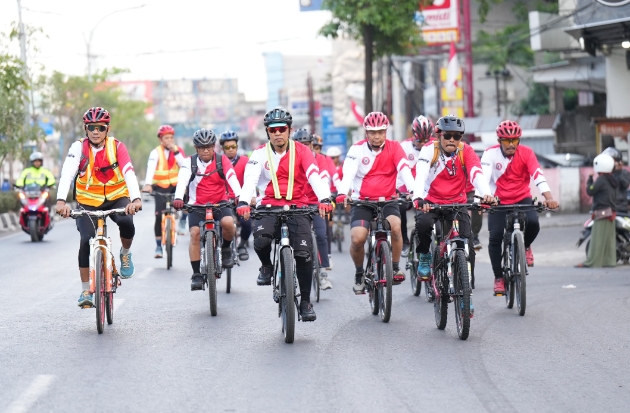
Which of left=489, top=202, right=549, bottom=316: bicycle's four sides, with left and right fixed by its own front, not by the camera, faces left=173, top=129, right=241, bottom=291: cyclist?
right

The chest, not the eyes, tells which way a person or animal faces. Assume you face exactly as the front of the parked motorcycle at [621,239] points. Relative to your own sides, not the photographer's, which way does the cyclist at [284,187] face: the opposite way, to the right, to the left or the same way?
to the left

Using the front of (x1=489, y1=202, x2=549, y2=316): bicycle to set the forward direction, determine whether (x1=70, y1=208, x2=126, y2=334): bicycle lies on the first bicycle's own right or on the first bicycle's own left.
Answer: on the first bicycle's own right

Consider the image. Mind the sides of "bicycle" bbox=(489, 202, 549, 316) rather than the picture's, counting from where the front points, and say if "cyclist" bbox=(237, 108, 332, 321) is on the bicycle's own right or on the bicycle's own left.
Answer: on the bicycle's own right

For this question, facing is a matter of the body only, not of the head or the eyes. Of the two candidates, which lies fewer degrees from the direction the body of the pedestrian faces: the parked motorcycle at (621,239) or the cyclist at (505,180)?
the cyclist

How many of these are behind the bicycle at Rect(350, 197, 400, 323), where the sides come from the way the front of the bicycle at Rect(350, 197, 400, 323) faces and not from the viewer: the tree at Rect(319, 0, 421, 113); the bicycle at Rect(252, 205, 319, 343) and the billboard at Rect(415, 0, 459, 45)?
2

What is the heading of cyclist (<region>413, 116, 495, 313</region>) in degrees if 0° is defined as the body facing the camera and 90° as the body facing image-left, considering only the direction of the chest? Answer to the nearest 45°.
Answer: approximately 0°

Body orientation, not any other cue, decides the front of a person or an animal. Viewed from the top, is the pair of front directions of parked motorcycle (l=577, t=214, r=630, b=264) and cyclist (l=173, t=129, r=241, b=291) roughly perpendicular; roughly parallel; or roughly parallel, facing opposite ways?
roughly perpendicular

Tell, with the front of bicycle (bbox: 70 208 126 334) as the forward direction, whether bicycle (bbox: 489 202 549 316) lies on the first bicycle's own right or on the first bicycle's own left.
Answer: on the first bicycle's own left

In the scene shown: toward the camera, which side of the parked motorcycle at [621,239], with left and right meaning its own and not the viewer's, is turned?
left
